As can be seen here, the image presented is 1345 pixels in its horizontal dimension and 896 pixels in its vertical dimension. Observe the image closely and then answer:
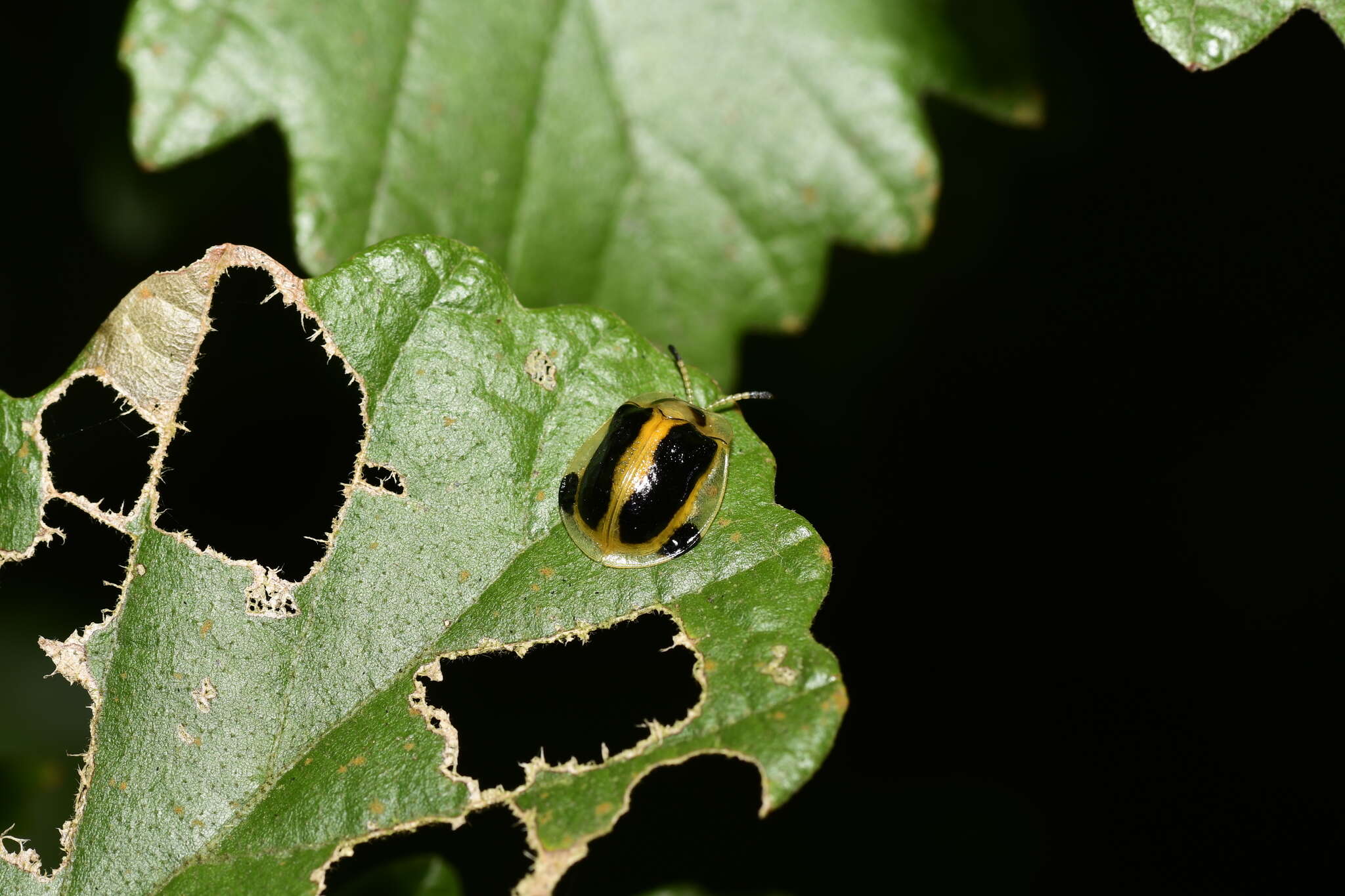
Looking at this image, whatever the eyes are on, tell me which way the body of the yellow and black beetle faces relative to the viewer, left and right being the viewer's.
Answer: facing away from the viewer and to the right of the viewer

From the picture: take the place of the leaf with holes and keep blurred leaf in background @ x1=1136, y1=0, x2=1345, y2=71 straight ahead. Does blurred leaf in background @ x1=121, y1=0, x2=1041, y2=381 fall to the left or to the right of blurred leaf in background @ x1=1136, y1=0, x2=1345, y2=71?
left
